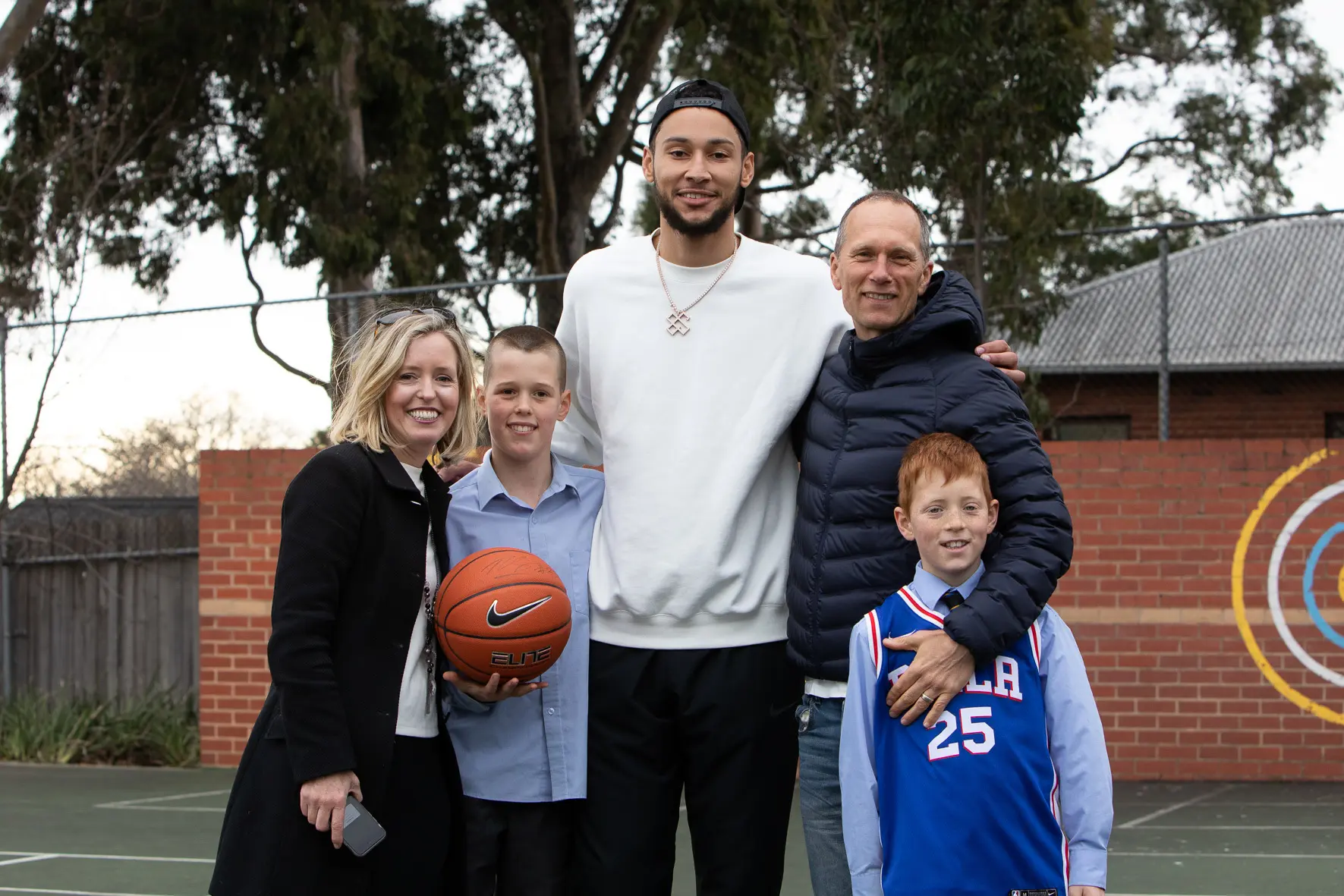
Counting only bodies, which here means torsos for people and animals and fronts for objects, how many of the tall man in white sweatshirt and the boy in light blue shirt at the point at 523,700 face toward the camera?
2

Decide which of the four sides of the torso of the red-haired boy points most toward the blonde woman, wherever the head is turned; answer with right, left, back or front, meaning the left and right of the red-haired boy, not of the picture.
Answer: right

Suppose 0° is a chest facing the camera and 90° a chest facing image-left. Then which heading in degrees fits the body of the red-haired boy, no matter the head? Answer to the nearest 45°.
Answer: approximately 0°

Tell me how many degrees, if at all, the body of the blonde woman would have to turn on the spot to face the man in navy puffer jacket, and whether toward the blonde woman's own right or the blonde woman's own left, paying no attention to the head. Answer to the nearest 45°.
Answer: approximately 45° to the blonde woman's own left

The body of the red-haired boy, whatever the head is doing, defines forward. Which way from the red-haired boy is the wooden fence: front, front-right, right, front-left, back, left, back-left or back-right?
back-right

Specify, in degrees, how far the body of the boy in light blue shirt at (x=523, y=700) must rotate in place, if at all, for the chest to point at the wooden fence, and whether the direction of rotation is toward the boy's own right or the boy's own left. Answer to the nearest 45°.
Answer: approximately 180°

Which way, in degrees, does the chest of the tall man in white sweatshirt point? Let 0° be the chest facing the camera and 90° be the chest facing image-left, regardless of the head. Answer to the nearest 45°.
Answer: approximately 0°

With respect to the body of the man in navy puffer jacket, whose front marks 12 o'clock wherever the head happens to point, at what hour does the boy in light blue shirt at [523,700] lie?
The boy in light blue shirt is roughly at 2 o'clock from the man in navy puffer jacket.
